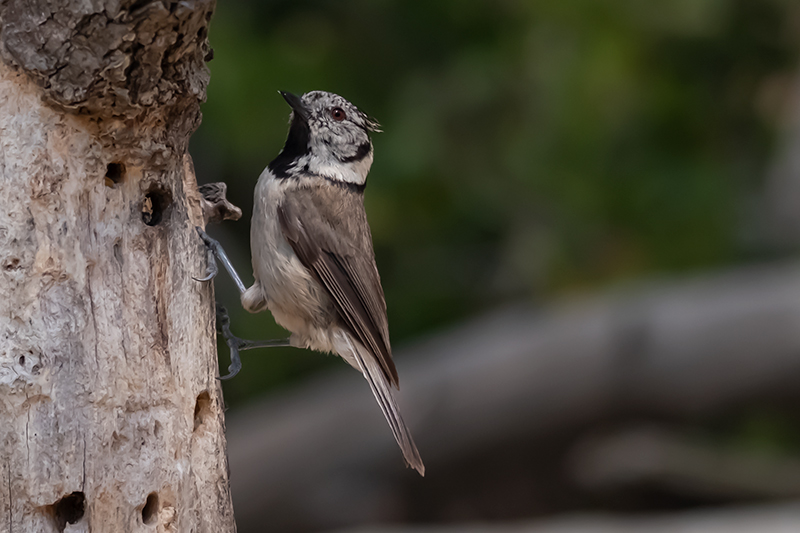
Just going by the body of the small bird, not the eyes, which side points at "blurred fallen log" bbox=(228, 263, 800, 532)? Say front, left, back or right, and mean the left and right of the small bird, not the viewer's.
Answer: right

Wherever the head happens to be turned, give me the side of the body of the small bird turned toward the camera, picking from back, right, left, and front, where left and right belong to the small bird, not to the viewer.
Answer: left
